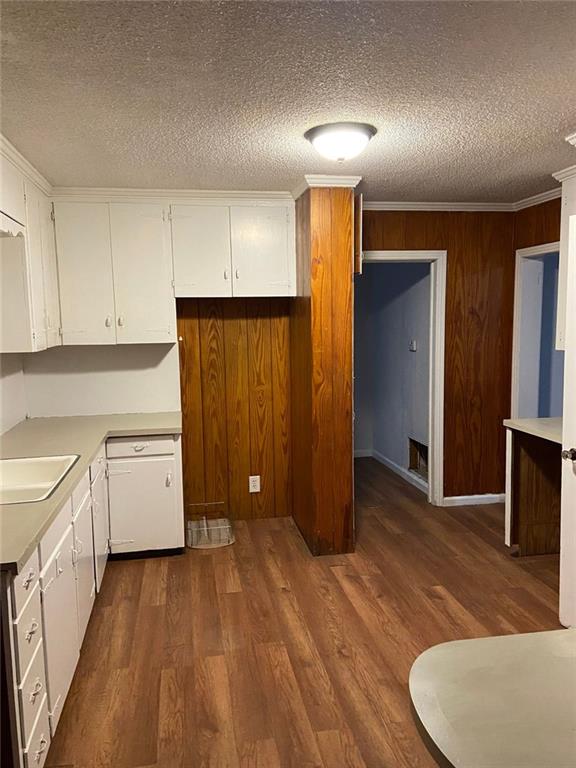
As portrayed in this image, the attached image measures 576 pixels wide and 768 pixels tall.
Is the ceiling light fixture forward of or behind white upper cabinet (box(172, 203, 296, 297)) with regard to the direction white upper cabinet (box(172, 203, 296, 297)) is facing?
forward

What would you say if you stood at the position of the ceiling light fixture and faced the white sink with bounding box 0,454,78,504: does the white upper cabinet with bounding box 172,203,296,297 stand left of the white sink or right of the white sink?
right

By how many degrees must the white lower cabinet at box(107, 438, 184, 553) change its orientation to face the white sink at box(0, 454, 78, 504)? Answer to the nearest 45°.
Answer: approximately 45° to its right

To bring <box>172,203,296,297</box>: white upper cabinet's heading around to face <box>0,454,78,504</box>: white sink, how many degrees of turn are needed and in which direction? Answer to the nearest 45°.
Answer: approximately 45° to its right

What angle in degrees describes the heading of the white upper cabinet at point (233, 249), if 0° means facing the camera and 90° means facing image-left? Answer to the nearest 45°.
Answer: approximately 0°

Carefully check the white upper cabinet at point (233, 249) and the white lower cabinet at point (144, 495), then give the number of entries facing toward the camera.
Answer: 2
